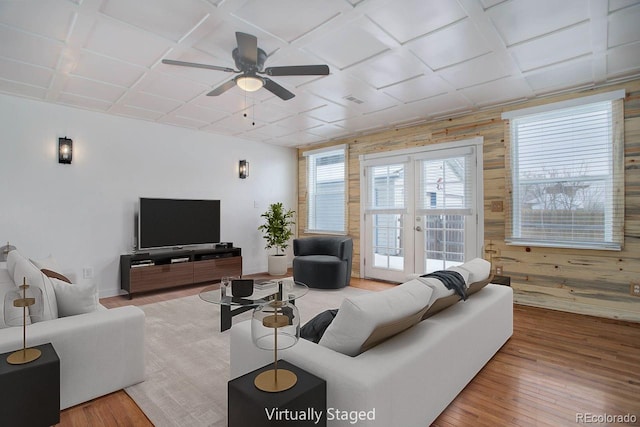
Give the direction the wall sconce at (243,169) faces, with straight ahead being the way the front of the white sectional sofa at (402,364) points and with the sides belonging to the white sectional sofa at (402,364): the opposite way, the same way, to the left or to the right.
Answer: the opposite way

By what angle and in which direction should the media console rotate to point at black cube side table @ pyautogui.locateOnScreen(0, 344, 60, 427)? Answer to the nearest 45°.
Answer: approximately 45° to its right

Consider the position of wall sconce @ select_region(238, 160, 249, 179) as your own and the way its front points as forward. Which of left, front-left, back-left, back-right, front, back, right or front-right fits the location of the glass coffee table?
front-right

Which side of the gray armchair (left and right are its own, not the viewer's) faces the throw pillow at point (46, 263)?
front

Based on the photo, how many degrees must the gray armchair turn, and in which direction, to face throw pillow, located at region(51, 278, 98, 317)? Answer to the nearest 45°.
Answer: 0° — it already faces it

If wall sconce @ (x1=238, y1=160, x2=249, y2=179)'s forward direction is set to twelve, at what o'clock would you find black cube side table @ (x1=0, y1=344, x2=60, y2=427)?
The black cube side table is roughly at 2 o'clock from the wall sconce.

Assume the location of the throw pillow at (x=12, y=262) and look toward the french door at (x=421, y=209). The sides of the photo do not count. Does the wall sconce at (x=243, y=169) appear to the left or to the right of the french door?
left

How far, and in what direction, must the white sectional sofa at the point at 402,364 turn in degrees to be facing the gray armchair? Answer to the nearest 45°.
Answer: approximately 45° to its right

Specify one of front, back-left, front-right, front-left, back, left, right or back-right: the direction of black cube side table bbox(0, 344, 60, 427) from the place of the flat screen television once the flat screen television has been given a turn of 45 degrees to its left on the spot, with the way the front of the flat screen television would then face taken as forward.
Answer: right

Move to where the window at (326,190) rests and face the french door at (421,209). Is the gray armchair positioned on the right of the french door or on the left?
right

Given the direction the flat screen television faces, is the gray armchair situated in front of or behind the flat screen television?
in front

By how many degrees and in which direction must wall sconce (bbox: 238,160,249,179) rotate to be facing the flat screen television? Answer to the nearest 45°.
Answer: approximately 90° to its right

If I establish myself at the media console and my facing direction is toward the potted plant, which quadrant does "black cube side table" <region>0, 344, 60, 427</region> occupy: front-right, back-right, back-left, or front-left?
back-right

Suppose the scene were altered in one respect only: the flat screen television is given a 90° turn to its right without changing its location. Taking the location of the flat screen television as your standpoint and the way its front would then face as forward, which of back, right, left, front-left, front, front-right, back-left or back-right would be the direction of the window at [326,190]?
back-left

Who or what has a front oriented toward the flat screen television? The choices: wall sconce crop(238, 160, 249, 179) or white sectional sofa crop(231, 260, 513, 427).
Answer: the white sectional sofa

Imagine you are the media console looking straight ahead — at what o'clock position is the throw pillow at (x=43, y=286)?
The throw pillow is roughly at 2 o'clock from the media console.
